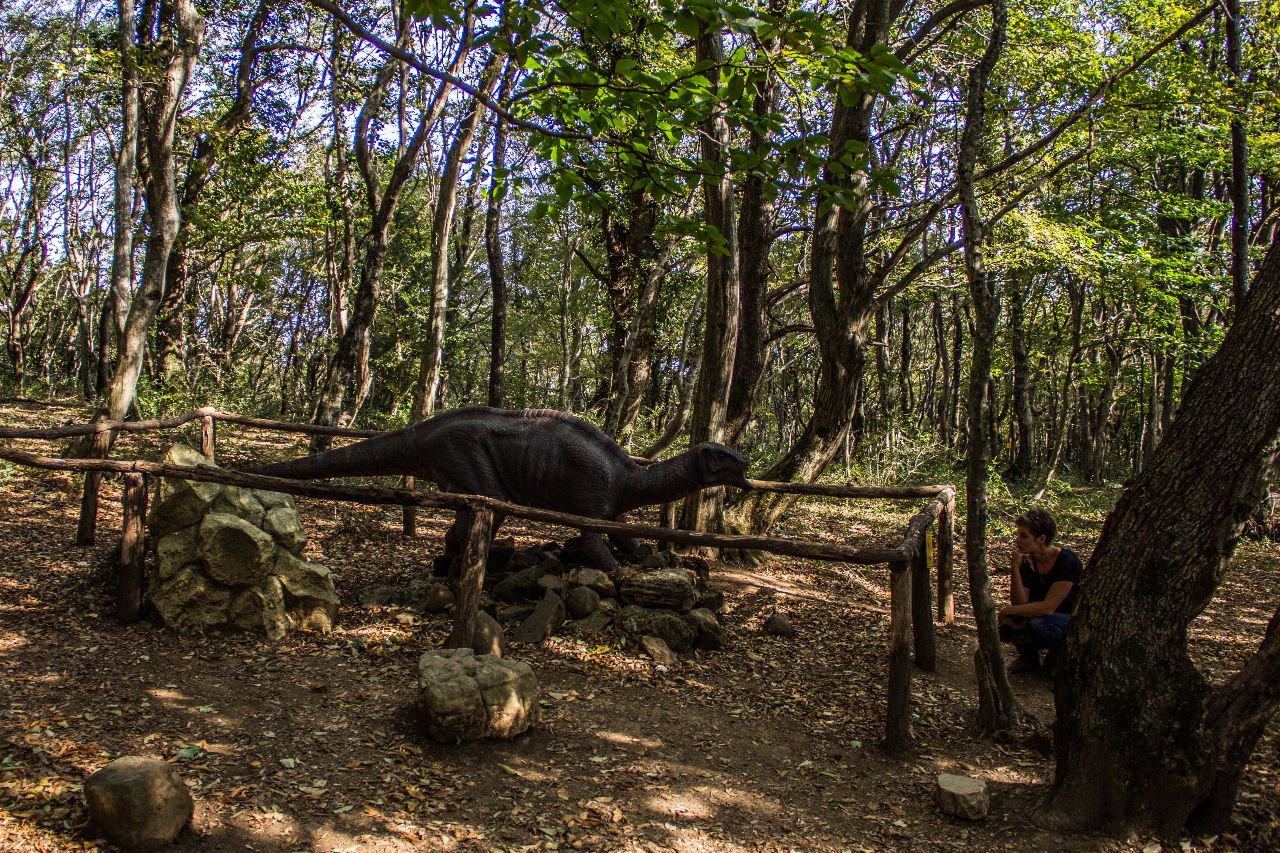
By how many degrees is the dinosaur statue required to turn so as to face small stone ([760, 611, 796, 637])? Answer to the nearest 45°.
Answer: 0° — it already faces it

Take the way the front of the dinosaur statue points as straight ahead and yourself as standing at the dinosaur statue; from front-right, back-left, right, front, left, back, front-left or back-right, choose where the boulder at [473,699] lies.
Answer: right

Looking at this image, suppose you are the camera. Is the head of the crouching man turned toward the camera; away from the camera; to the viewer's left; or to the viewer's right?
to the viewer's left

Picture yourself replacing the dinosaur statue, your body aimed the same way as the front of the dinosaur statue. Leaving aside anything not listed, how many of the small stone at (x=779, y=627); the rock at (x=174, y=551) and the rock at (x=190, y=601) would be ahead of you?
1

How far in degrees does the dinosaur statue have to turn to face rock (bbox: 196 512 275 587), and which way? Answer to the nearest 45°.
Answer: approximately 135° to its right

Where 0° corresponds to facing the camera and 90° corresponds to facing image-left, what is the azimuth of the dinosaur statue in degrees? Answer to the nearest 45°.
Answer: approximately 270°

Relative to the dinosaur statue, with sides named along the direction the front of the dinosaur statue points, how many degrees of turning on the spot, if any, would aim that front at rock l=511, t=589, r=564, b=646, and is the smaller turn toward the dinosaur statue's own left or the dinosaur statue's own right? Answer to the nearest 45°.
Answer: approximately 90° to the dinosaur statue's own right

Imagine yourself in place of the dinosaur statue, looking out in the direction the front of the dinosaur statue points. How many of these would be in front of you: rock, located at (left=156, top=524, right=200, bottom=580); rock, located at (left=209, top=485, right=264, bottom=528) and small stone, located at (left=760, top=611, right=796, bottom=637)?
1

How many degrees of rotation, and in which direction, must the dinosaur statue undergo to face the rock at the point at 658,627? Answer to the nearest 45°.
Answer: approximately 45° to its right

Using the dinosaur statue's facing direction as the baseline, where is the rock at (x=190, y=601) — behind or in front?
behind
